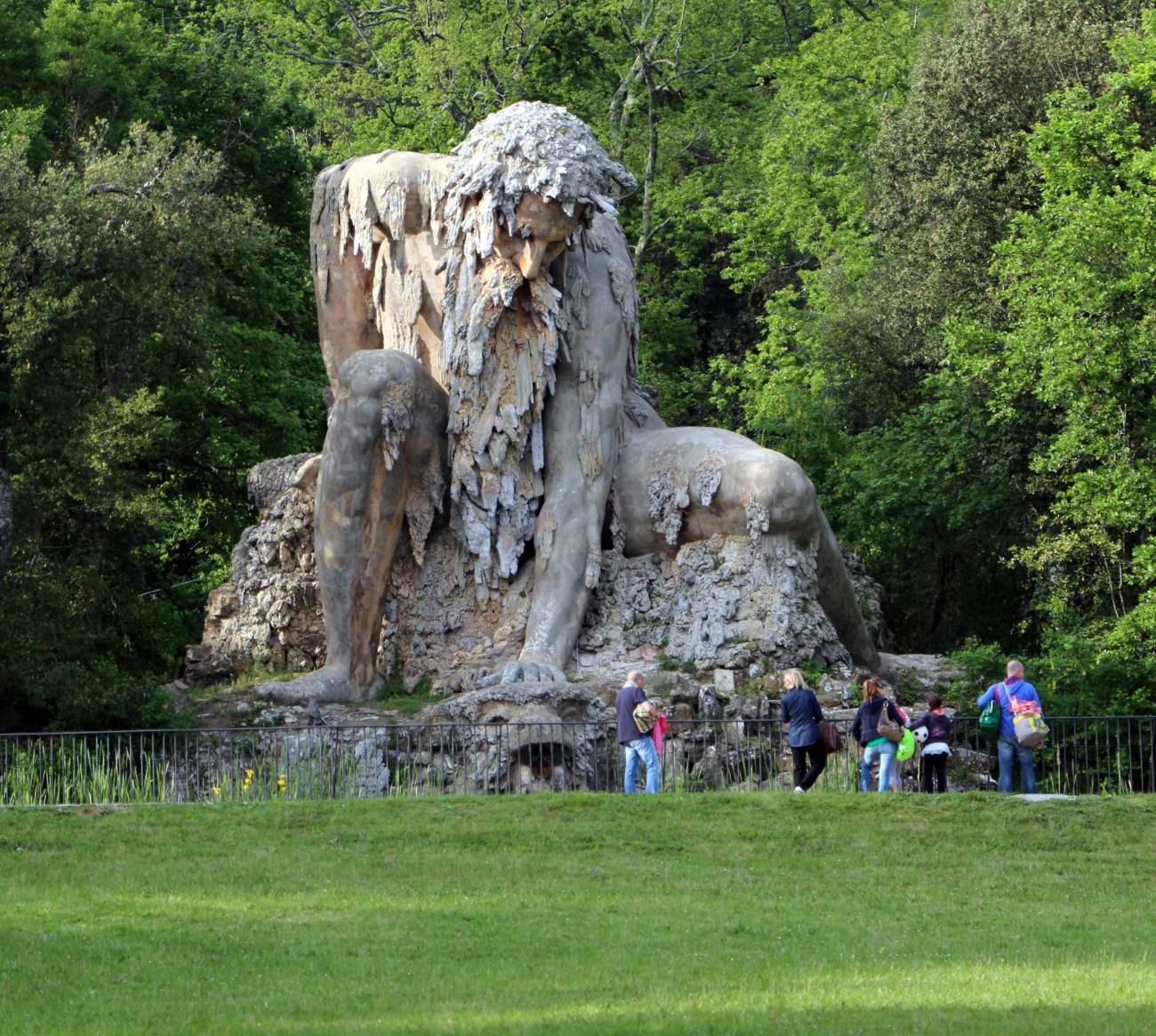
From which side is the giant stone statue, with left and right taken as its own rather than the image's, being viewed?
front

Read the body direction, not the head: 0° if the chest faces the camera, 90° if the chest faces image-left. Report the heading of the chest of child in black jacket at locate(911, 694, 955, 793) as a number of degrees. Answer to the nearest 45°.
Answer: approximately 180°

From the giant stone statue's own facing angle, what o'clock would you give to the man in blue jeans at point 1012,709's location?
The man in blue jeans is roughly at 10 o'clock from the giant stone statue.

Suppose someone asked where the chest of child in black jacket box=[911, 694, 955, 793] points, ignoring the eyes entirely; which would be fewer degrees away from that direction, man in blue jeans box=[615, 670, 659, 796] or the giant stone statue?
the giant stone statue

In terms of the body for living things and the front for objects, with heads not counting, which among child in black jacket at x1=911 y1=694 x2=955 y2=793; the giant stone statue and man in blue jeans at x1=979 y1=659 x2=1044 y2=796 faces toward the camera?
the giant stone statue

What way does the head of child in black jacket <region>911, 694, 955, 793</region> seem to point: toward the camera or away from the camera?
away from the camera

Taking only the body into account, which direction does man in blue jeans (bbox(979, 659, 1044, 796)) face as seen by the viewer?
away from the camera

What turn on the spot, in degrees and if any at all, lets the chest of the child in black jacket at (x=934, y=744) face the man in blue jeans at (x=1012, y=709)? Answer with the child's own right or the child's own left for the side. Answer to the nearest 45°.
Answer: approximately 90° to the child's own right

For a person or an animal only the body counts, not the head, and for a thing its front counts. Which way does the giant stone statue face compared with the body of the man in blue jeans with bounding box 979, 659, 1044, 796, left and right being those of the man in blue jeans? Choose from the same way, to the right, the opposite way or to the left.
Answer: the opposite way

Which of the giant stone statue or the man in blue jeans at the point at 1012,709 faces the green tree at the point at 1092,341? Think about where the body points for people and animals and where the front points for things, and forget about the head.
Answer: the man in blue jeans

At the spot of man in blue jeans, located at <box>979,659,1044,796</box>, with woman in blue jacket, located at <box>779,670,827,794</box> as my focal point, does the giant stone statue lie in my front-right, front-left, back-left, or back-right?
front-right

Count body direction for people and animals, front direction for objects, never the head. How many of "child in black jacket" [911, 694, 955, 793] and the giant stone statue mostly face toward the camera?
1

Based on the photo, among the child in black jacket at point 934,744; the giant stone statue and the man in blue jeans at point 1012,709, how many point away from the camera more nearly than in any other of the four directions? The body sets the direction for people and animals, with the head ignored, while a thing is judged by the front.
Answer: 2
